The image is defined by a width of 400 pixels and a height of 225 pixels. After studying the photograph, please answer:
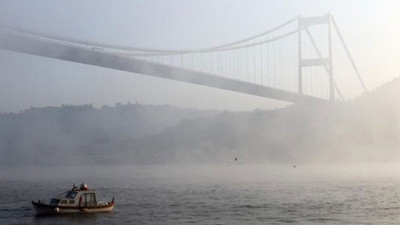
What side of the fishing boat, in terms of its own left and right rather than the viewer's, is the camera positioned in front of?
left
